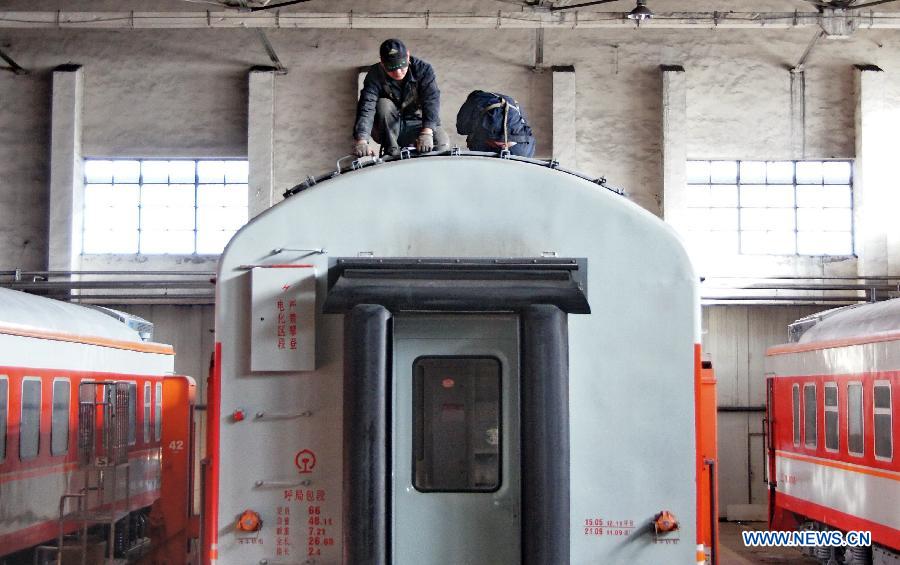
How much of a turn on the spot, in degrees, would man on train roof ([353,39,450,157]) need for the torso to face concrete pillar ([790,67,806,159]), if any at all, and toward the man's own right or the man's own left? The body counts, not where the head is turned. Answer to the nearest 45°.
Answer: approximately 135° to the man's own left

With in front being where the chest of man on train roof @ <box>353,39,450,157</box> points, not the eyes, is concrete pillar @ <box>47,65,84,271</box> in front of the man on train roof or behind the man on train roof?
behind

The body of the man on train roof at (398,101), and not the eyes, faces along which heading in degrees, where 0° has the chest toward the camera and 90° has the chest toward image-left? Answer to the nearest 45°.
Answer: approximately 0°

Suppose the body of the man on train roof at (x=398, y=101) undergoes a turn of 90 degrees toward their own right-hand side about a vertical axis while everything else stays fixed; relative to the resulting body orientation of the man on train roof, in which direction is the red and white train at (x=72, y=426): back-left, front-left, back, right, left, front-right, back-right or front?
front-right

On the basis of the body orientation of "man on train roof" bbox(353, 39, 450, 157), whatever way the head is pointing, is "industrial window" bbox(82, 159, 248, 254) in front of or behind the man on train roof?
behind

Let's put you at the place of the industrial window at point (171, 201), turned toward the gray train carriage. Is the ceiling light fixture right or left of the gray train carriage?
left

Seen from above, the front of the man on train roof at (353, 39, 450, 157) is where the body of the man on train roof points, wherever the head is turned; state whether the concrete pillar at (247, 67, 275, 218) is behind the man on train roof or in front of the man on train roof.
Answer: behind

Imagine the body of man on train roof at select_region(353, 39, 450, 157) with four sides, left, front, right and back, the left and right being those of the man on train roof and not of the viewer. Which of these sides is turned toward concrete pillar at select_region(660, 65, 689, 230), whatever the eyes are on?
back

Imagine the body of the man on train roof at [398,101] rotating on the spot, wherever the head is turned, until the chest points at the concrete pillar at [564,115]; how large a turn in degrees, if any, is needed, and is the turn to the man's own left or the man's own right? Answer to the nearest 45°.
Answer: approximately 180°

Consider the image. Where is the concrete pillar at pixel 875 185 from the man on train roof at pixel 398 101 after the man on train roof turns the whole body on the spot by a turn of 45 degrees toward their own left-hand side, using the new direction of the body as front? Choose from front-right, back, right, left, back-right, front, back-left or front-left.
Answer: left
